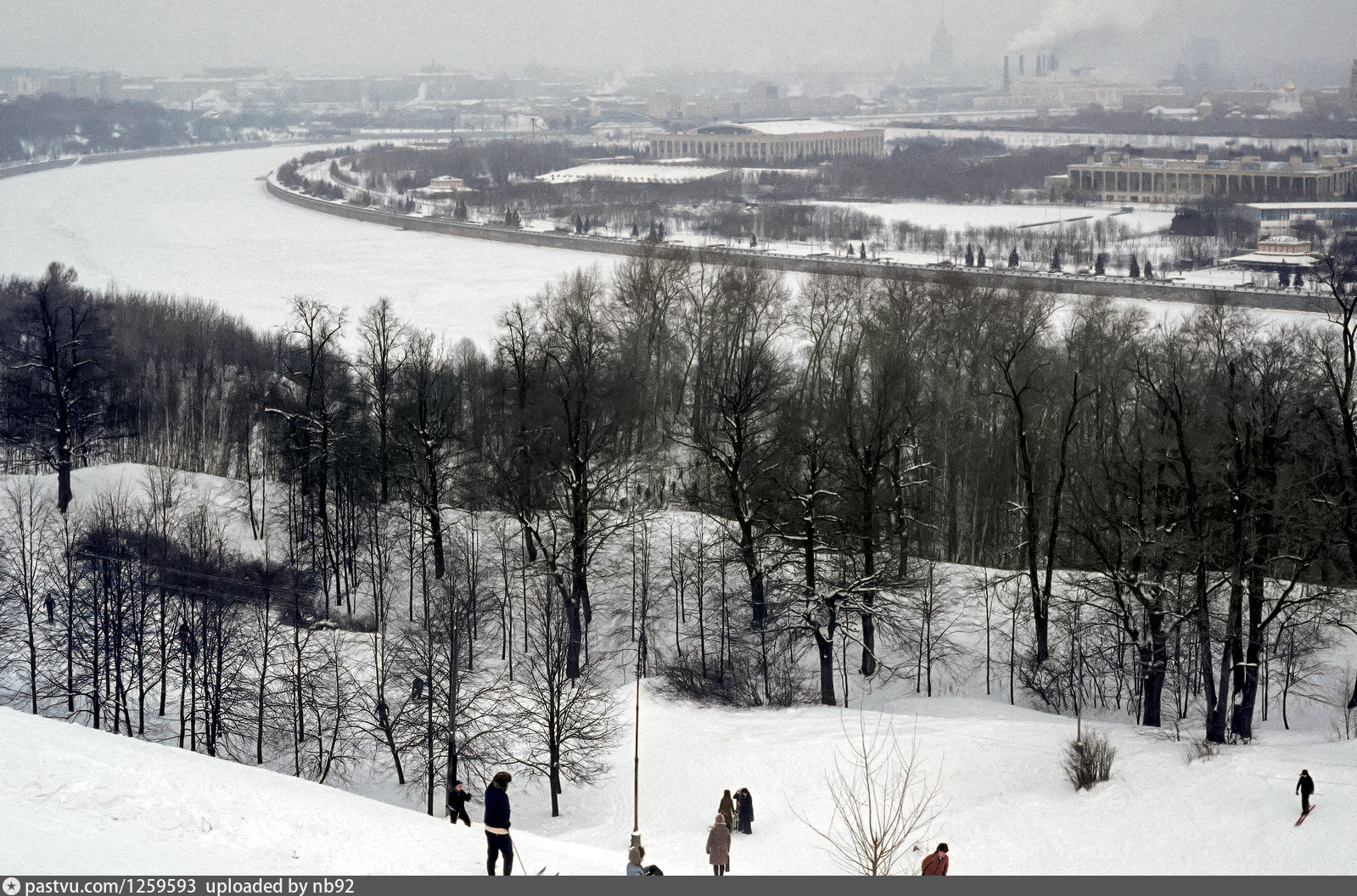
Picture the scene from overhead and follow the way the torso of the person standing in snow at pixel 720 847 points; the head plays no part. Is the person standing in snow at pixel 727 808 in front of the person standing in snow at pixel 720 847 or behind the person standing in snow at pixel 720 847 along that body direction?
in front

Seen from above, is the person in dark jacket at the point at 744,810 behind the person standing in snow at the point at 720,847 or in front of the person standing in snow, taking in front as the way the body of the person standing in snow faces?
in front

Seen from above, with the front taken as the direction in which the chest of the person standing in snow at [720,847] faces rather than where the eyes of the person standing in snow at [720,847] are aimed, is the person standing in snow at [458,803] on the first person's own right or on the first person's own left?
on the first person's own left

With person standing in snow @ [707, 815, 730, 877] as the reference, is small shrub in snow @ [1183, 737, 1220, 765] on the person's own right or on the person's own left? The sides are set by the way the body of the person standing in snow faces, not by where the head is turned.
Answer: on the person's own right

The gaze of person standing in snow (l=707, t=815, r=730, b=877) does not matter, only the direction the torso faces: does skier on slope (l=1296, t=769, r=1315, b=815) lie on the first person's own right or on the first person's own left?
on the first person's own right

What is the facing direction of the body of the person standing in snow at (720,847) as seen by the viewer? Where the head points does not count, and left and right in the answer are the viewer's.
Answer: facing away from the viewer
